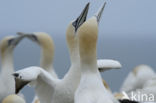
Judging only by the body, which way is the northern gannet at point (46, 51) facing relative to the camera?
to the viewer's left

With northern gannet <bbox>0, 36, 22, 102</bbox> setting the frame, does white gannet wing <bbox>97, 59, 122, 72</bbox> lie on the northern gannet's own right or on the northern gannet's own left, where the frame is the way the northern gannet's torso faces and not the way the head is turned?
on the northern gannet's own right
